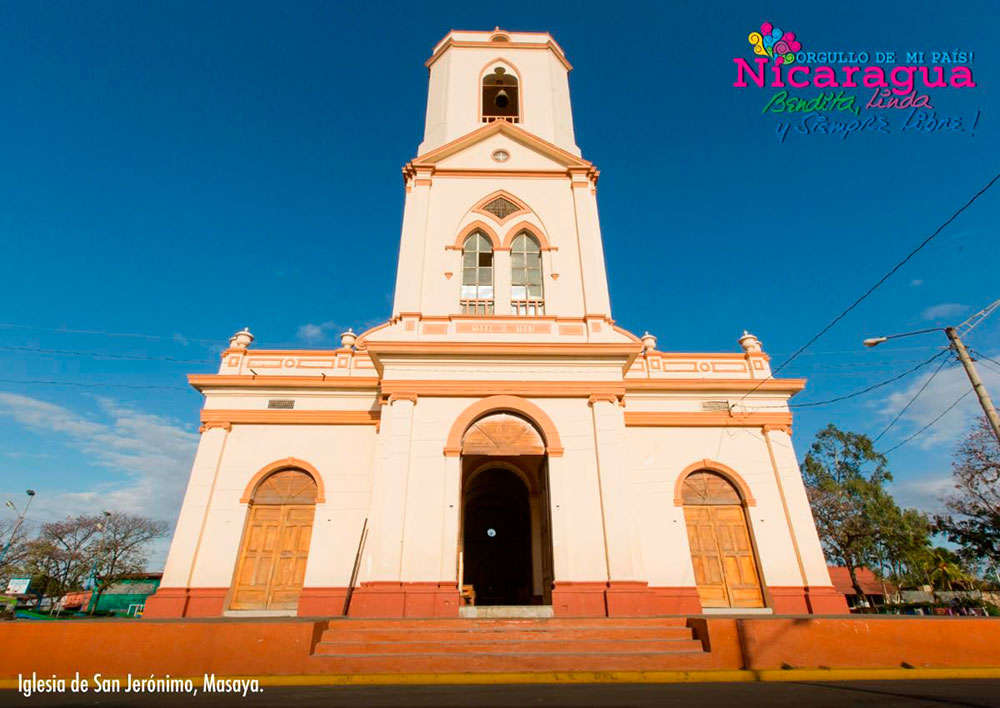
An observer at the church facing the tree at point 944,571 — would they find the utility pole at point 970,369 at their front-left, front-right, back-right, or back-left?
front-right

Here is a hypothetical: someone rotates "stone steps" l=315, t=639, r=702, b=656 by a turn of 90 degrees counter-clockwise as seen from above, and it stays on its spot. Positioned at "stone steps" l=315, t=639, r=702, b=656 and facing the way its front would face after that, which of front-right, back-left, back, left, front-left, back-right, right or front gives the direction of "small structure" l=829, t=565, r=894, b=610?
front-left

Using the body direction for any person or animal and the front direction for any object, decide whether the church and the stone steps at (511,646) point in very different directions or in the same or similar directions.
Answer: same or similar directions

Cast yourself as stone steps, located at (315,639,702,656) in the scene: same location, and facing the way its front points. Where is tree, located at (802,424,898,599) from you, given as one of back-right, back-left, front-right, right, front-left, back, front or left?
back-left

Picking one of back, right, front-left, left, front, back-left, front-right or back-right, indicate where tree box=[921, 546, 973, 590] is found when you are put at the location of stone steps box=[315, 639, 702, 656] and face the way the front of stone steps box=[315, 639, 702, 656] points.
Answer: back-left

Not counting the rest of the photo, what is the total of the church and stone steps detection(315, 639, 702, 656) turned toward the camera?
2

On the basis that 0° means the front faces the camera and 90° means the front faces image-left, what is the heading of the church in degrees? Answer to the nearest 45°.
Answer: approximately 0°

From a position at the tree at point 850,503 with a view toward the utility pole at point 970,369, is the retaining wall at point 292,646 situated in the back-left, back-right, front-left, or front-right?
front-right

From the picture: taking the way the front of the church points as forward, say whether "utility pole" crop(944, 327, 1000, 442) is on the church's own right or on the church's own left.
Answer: on the church's own left

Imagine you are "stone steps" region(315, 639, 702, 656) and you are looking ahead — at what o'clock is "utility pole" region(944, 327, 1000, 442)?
The utility pole is roughly at 9 o'clock from the stone steps.

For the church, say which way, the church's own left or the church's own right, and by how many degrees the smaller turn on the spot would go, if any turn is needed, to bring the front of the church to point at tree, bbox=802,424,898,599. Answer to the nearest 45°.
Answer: approximately 135° to the church's own left

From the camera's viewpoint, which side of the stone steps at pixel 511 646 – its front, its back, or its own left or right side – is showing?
front

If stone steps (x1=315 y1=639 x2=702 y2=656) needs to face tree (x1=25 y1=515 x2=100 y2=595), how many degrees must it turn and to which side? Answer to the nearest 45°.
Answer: approximately 135° to its right
